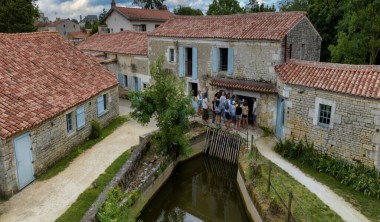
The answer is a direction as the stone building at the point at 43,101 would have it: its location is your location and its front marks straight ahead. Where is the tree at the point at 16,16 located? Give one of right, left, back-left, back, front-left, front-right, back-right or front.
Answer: back-left

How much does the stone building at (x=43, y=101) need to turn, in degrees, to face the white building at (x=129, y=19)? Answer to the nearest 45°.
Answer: approximately 135° to its left

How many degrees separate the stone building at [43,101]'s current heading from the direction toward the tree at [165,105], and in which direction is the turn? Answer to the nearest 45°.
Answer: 0° — it already faces it

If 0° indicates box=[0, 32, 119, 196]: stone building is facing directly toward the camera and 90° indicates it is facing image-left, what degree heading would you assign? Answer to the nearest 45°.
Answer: approximately 315°

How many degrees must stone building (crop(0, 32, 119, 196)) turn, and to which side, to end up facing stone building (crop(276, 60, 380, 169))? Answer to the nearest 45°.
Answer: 0° — it already faces it

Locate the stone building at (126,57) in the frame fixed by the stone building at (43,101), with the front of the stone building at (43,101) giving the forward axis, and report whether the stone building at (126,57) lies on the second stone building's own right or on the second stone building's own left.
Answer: on the second stone building's own left
